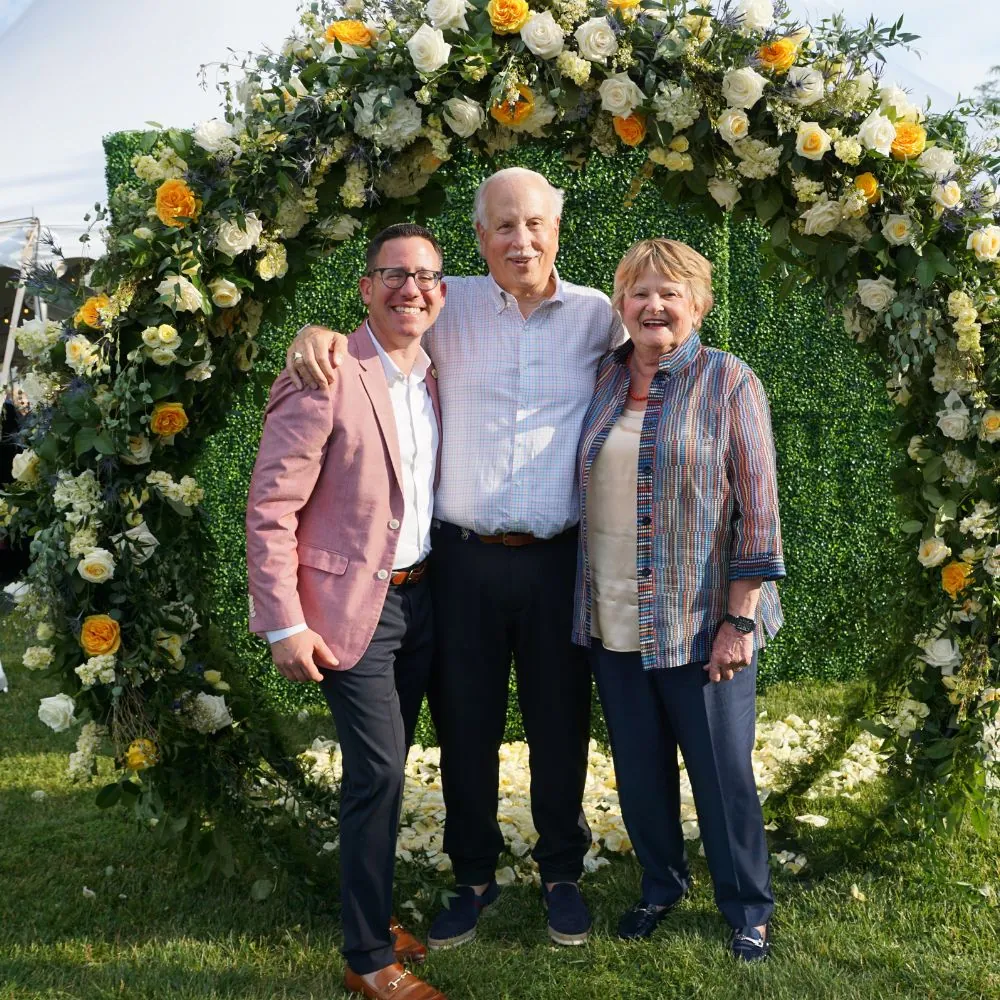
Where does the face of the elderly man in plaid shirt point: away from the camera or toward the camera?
toward the camera

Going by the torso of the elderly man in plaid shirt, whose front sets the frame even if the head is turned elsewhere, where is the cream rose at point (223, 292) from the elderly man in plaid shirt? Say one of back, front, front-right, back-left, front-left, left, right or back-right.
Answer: right

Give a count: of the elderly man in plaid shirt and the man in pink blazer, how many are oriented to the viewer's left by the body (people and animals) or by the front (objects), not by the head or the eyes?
0

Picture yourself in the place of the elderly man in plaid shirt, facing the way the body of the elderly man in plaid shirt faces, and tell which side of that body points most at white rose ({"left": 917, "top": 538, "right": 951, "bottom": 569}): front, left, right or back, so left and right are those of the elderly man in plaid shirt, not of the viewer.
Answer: left

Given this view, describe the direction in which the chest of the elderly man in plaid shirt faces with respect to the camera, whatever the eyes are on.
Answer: toward the camera

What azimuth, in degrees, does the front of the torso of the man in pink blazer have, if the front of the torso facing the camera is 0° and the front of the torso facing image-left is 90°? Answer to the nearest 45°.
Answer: approximately 315°
